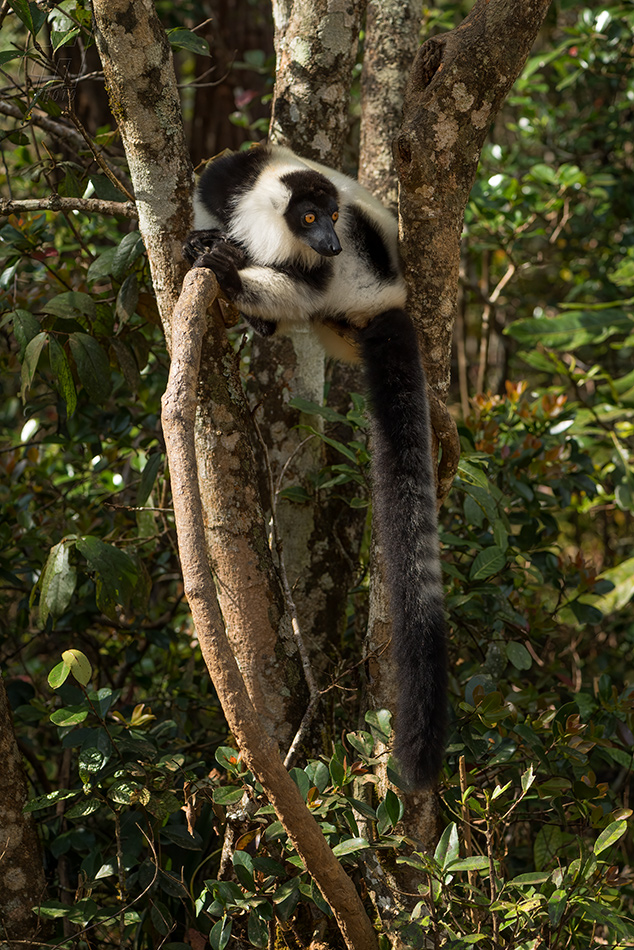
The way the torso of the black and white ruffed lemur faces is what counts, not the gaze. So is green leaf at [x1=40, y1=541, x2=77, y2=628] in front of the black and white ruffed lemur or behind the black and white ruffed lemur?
in front

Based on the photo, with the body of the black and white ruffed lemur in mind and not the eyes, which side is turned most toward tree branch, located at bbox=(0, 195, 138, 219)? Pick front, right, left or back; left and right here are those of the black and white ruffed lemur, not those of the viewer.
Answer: front

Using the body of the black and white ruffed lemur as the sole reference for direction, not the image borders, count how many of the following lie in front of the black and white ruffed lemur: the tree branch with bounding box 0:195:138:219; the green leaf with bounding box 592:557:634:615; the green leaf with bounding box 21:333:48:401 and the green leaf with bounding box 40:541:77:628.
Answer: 3

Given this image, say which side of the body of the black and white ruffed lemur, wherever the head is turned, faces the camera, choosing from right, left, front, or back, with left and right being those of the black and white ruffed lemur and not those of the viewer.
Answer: left
